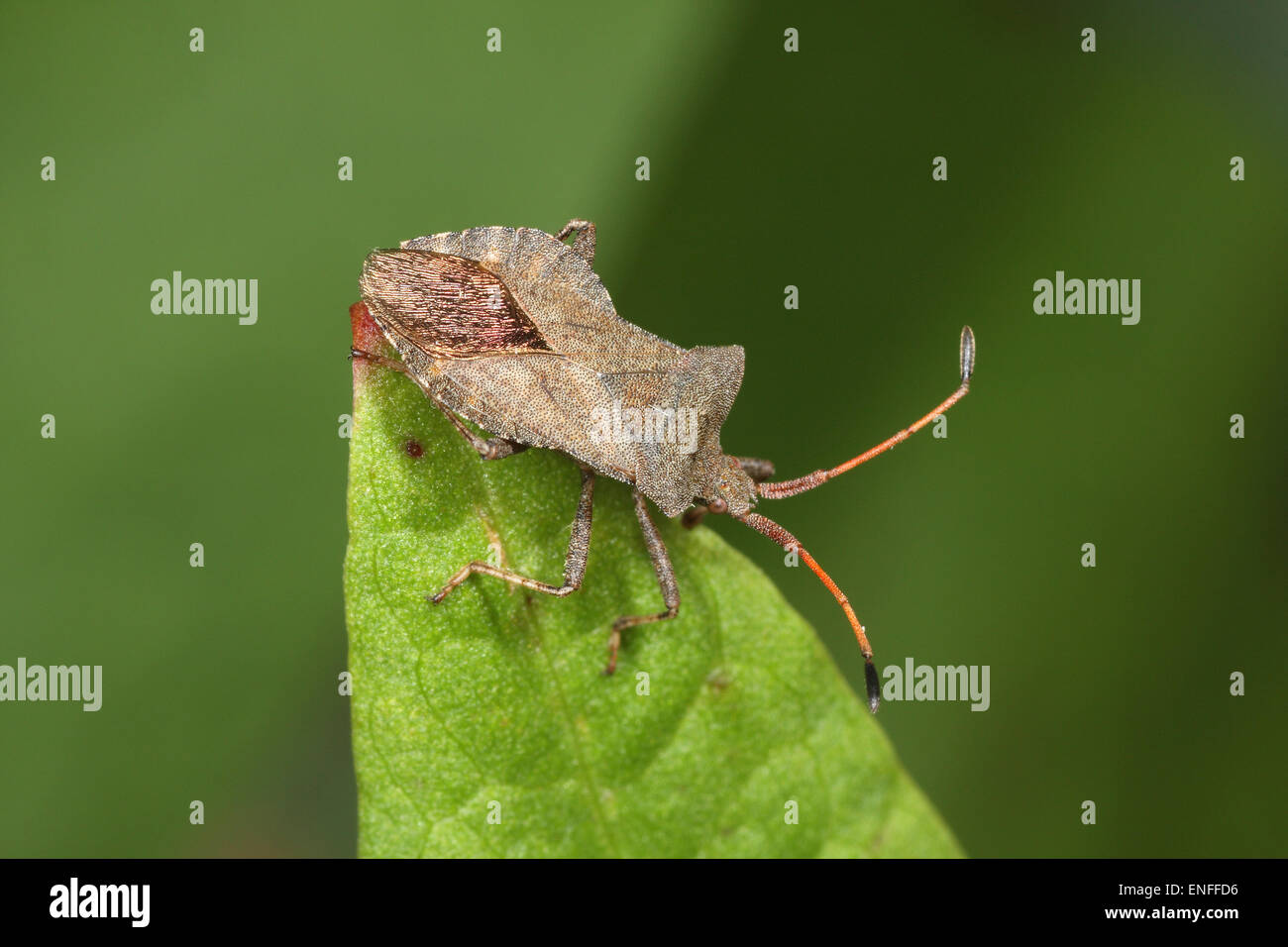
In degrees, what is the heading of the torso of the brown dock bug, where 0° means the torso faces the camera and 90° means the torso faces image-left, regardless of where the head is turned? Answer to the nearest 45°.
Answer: approximately 315°
